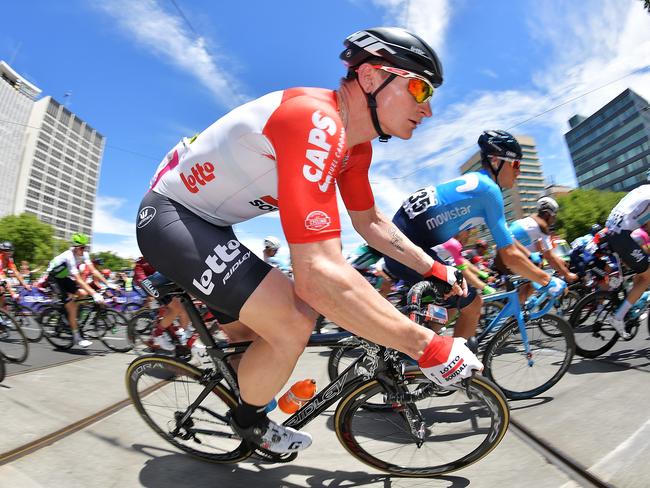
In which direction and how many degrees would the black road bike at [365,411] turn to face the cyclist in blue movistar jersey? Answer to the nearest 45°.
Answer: approximately 45° to its left

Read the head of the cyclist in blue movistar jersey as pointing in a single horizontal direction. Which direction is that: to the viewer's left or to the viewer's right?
to the viewer's right

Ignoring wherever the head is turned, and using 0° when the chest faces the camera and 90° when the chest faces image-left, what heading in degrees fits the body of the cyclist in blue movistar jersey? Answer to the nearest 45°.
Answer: approximately 270°

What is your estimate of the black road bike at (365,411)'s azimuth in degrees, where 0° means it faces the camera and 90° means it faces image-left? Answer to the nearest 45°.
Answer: approximately 270°

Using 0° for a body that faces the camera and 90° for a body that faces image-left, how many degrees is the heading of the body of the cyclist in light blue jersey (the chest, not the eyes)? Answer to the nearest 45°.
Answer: approximately 270°

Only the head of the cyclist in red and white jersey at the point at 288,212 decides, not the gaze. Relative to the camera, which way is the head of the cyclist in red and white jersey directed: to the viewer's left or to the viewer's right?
to the viewer's right
